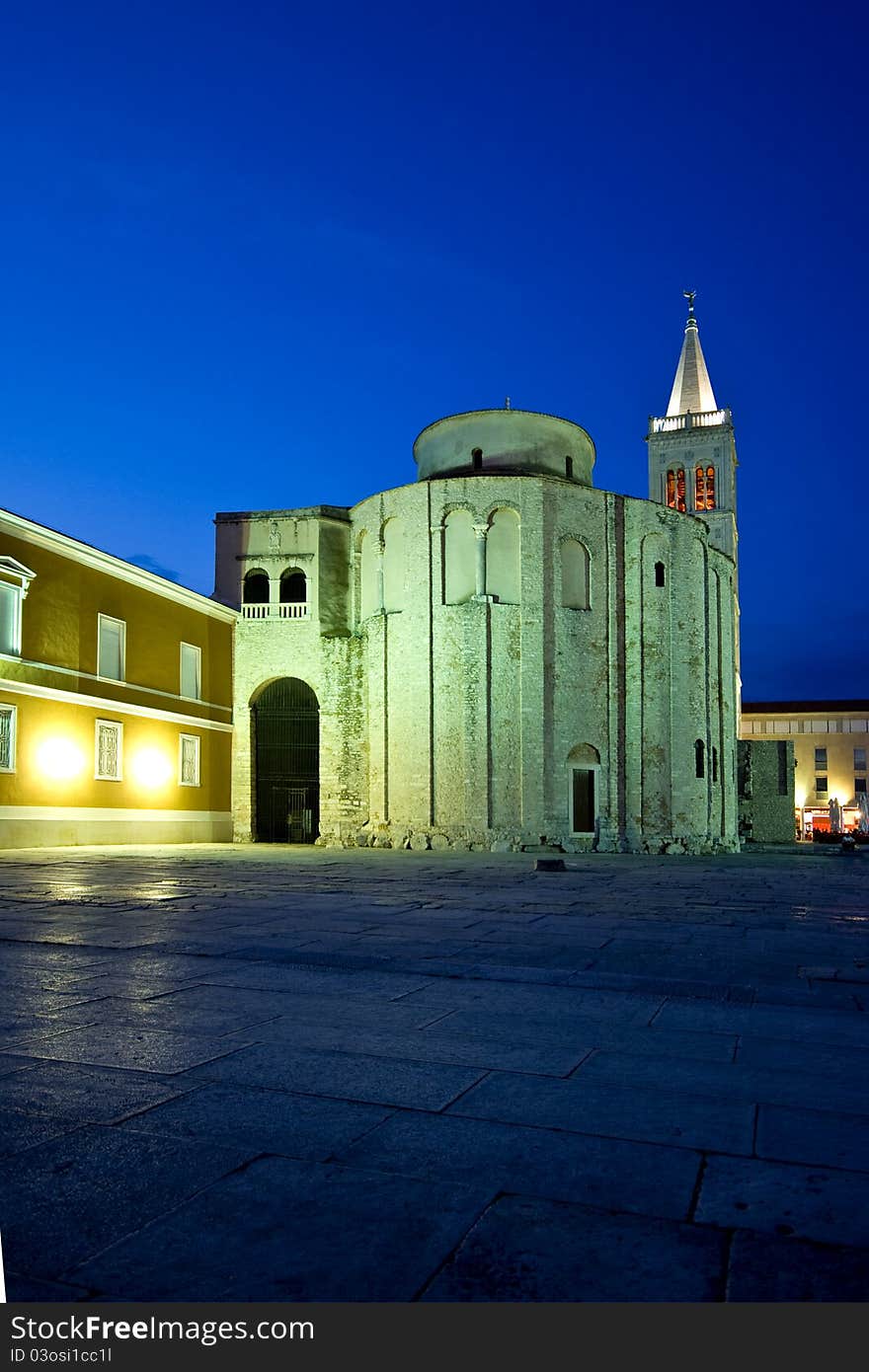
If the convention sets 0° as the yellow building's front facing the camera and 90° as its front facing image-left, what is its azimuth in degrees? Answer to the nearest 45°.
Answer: approximately 315°
